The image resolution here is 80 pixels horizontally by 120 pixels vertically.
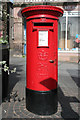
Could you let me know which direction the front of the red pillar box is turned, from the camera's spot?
facing the viewer
